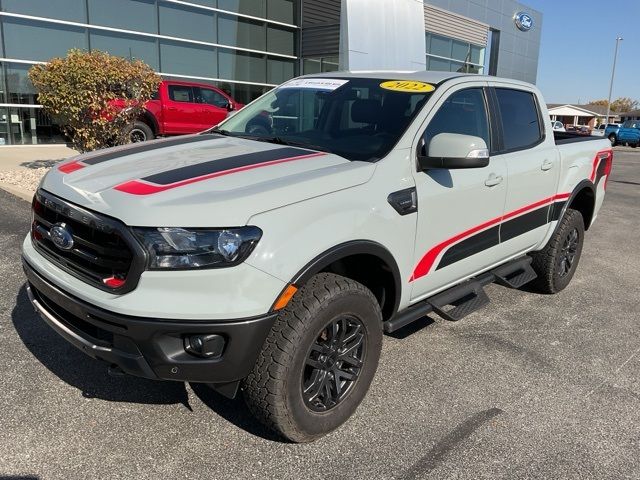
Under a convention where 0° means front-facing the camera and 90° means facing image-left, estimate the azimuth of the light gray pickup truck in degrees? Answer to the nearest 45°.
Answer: approximately 45°

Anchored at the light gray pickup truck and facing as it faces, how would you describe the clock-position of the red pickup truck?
The red pickup truck is roughly at 4 o'clock from the light gray pickup truck.

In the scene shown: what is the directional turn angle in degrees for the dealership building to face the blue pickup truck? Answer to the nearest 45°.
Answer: approximately 90° to its left

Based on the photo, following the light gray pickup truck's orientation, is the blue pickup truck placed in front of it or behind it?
behind

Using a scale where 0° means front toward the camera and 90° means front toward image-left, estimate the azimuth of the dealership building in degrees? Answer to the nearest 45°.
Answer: approximately 315°

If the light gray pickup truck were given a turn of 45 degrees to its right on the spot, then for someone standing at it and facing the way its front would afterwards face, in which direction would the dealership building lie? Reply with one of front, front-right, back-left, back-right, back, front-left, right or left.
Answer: right

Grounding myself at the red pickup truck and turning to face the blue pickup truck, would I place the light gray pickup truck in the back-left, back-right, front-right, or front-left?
back-right
